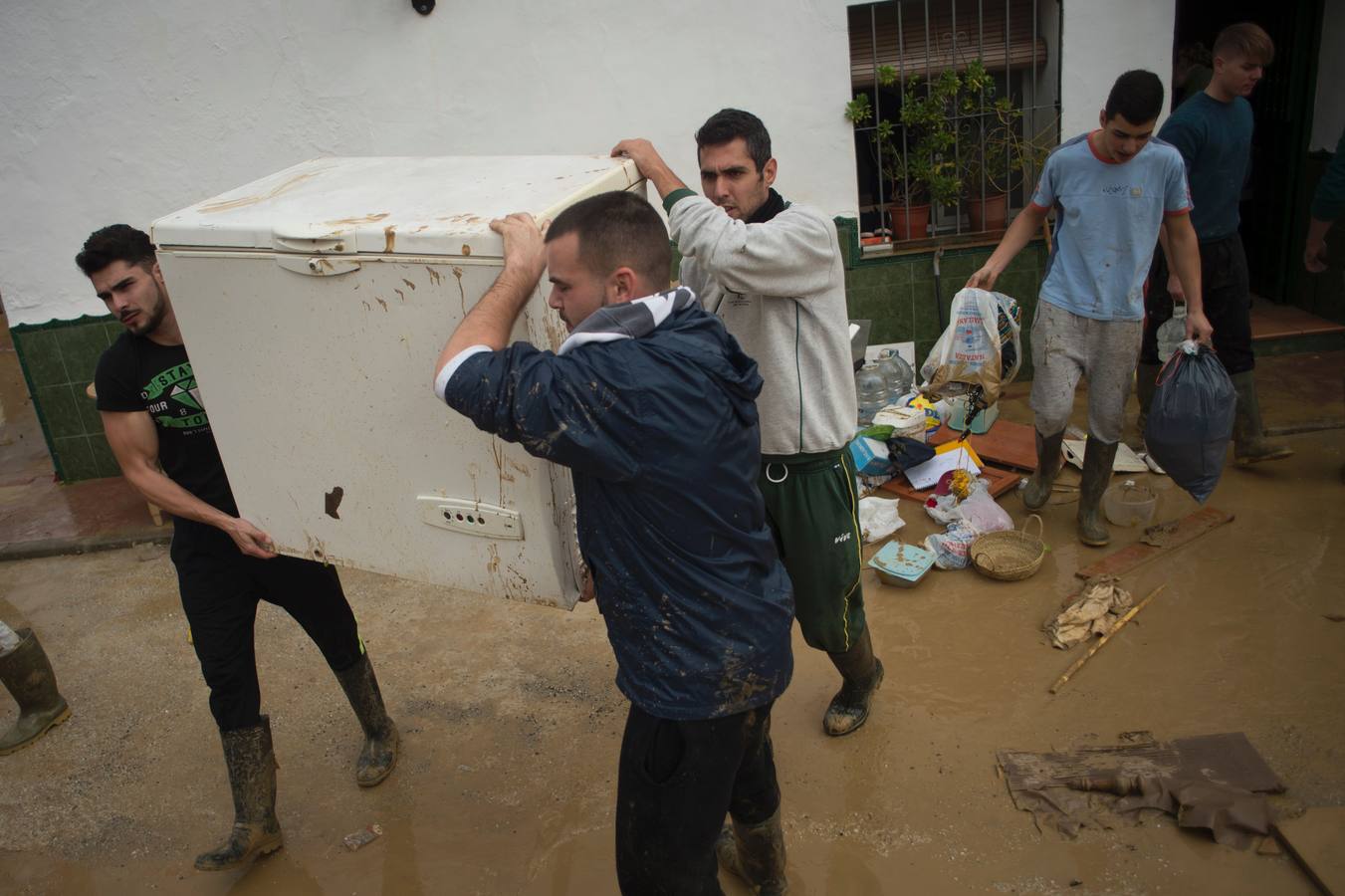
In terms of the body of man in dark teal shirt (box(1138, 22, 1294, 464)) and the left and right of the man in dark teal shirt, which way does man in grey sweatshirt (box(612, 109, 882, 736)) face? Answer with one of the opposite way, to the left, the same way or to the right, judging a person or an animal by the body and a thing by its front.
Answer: to the right

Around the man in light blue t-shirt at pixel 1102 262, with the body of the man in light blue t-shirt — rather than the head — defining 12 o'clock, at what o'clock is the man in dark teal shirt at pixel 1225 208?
The man in dark teal shirt is roughly at 7 o'clock from the man in light blue t-shirt.

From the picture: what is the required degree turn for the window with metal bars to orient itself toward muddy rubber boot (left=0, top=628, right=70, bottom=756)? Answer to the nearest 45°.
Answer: approximately 45° to its right

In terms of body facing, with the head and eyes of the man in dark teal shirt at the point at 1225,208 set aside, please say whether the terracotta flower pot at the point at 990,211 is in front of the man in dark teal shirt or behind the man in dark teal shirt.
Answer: behind

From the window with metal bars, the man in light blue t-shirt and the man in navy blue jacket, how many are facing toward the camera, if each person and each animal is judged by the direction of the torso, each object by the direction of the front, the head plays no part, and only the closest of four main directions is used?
2

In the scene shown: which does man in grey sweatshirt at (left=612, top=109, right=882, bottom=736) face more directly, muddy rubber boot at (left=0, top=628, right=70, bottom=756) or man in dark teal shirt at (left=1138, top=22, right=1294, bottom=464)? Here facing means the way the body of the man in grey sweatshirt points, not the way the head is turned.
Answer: the muddy rubber boot

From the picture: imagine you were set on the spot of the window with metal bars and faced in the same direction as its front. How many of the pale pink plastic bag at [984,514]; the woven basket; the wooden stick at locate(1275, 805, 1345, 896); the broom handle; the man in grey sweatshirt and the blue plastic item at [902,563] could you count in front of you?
6

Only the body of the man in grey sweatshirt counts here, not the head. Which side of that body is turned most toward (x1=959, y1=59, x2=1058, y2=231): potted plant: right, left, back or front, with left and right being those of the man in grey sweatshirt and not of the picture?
back

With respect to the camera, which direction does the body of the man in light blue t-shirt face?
toward the camera

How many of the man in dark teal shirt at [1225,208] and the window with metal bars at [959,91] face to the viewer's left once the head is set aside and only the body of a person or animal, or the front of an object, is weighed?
0

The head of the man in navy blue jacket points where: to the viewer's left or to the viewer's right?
to the viewer's left

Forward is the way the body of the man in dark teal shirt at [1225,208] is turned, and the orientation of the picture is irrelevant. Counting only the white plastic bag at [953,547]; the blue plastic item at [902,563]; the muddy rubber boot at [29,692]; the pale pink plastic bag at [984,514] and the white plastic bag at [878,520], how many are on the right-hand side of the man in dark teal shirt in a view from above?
5

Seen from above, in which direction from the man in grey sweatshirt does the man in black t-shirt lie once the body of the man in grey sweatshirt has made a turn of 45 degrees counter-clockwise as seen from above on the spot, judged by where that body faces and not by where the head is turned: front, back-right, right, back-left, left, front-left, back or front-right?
right
